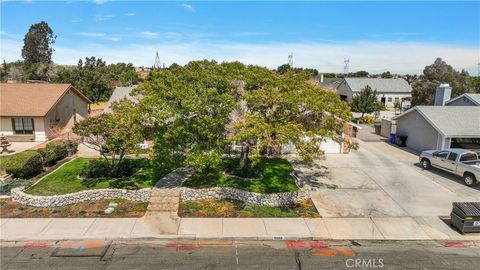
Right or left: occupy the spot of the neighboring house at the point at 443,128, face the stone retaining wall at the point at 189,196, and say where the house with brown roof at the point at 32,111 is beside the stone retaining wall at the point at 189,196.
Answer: right

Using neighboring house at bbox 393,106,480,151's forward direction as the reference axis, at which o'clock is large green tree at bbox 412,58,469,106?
The large green tree is roughly at 6 o'clock from the neighboring house.

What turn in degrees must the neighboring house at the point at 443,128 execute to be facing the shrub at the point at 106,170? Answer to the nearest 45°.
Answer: approximately 45° to its right

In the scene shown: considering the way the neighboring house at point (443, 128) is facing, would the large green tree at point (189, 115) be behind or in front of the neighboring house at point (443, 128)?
in front

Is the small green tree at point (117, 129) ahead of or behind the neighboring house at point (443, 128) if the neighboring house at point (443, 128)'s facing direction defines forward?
ahead

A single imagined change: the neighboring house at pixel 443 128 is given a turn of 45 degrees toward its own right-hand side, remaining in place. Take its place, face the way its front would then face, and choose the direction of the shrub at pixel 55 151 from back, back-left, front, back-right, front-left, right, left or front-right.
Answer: front

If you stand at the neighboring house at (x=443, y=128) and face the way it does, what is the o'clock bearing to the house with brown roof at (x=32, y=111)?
The house with brown roof is roughly at 2 o'clock from the neighboring house.

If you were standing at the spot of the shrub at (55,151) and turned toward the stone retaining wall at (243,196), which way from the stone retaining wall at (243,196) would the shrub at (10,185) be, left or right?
right

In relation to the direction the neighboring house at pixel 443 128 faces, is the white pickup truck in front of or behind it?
in front

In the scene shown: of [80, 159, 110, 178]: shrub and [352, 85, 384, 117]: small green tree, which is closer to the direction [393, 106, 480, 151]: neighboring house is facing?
the shrub

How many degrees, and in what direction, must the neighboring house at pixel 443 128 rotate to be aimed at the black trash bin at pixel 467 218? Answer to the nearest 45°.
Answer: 0° — it already faces it

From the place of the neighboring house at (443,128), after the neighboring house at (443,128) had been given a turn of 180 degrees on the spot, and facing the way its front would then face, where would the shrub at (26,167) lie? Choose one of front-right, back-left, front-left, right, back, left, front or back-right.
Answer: back-left

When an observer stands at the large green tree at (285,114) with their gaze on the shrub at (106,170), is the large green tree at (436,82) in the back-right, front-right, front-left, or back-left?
back-right

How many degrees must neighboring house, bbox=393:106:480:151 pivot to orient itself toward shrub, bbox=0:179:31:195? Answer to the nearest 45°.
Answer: approximately 45° to its right

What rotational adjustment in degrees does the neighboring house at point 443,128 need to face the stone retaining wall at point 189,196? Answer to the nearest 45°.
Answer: approximately 45° to its right

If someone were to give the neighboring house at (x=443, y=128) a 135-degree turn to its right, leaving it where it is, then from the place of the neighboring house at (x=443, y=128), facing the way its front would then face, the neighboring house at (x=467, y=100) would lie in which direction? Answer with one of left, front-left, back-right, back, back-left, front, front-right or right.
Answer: front-right

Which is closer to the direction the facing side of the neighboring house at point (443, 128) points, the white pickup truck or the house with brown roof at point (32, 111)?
the white pickup truck

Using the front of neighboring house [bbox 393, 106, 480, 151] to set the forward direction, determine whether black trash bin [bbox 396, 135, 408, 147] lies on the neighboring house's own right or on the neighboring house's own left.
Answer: on the neighboring house's own right

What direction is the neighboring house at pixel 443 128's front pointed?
toward the camera
